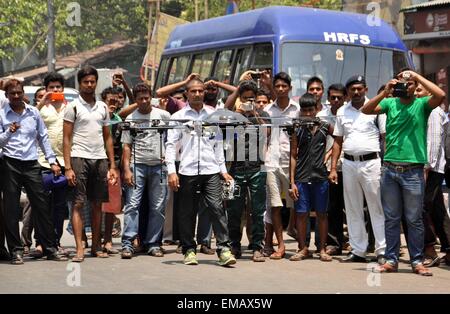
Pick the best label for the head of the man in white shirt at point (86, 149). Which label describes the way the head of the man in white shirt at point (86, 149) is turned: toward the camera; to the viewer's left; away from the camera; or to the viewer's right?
toward the camera

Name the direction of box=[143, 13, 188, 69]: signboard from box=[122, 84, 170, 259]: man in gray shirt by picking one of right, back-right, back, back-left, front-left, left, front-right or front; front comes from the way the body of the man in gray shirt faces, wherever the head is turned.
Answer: back

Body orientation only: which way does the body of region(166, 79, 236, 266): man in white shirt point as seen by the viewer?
toward the camera

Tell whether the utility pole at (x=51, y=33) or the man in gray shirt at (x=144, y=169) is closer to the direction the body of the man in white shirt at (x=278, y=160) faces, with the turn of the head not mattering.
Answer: the man in gray shirt

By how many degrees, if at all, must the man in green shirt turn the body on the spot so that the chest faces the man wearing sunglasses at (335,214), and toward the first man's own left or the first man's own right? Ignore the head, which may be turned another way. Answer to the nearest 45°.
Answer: approximately 135° to the first man's own right

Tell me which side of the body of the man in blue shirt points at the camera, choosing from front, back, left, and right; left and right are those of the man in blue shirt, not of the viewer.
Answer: front

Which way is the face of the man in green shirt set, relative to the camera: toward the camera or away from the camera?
toward the camera

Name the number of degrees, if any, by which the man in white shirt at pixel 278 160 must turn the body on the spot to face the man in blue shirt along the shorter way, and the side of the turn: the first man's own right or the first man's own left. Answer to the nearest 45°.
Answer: approximately 90° to the first man's own right

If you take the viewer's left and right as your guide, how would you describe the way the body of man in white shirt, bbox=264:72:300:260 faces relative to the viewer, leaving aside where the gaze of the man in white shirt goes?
facing the viewer

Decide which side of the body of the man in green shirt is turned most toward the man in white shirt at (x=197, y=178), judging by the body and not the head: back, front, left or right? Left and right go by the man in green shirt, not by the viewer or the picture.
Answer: right

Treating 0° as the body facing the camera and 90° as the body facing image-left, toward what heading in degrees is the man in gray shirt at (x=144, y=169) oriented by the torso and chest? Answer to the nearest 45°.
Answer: approximately 0°

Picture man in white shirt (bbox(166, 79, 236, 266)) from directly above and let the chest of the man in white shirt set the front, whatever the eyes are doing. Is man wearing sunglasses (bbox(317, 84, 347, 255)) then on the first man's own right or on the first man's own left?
on the first man's own left

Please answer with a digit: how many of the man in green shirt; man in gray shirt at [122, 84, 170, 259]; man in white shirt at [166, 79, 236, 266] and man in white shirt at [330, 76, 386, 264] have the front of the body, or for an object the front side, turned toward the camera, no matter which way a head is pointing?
4
